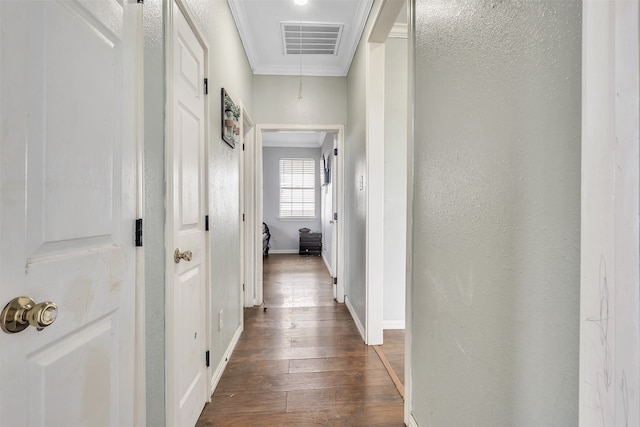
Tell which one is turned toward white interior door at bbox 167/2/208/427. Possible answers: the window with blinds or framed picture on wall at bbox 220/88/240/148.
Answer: the window with blinds

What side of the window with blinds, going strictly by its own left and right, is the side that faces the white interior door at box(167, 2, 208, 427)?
front

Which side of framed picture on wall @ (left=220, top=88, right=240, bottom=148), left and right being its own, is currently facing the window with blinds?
left

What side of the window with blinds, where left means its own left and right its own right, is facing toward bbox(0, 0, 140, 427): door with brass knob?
front

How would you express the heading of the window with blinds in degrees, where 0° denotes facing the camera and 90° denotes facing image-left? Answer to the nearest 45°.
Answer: approximately 0°

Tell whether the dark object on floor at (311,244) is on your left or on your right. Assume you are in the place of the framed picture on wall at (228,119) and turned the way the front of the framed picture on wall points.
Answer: on your left

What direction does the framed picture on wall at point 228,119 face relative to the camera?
to the viewer's right

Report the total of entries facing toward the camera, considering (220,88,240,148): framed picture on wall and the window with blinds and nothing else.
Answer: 1

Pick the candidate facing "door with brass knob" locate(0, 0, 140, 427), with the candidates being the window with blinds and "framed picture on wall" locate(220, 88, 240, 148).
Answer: the window with blinds

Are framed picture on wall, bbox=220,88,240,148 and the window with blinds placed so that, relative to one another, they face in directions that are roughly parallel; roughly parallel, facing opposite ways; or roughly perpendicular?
roughly perpendicular

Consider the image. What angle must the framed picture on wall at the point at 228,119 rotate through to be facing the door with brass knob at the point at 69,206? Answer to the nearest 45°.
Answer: approximately 90° to its right
